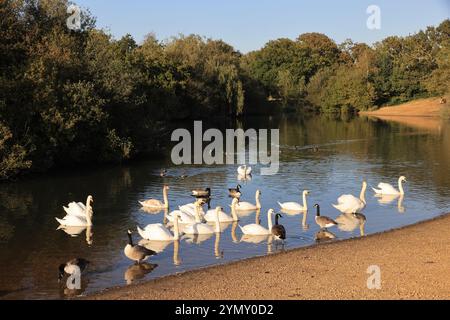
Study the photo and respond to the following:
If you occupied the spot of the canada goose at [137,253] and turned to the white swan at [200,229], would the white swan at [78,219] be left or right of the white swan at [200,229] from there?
left

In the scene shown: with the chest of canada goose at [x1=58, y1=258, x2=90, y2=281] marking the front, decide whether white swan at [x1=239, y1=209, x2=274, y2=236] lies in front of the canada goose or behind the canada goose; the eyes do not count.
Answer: behind

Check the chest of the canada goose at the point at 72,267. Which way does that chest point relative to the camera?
to the viewer's left

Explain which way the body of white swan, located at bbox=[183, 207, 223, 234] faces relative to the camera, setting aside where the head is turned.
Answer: to the viewer's right

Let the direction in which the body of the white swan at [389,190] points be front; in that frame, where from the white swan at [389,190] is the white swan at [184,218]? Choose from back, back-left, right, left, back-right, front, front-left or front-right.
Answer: back-right

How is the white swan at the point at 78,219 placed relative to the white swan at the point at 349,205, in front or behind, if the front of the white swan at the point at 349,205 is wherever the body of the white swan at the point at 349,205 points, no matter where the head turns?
behind

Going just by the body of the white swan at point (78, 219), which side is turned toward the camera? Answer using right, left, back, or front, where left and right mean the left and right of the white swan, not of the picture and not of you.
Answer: right

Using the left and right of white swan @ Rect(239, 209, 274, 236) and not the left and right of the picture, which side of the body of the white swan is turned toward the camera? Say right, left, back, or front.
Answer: right

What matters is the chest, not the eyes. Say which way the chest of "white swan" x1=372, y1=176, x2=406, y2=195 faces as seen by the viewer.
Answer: to the viewer's right

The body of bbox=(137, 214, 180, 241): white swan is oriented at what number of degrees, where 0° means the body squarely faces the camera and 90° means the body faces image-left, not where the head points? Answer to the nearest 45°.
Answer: approximately 270°

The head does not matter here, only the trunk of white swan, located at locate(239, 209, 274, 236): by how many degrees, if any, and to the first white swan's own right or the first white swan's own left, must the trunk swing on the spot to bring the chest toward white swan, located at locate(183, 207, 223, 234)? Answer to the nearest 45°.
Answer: approximately 180°
